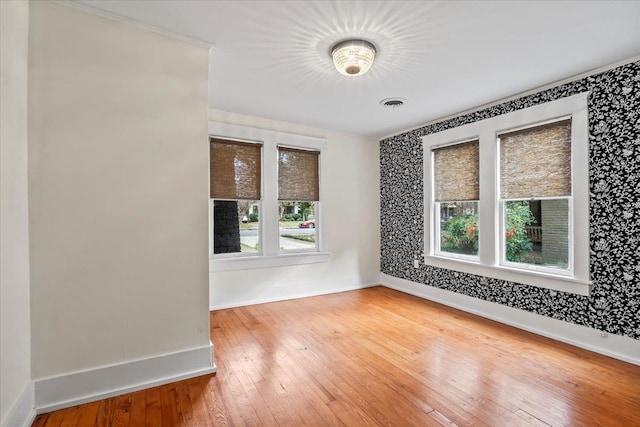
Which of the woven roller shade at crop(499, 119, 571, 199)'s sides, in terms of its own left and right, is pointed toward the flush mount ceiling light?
front

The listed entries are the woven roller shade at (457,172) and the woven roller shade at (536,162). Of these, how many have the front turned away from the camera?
0

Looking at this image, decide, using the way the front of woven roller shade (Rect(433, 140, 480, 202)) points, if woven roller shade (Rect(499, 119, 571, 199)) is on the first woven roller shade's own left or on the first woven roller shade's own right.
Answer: on the first woven roller shade's own left

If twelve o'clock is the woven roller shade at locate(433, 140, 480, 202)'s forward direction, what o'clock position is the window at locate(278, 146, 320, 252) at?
The window is roughly at 1 o'clock from the woven roller shade.

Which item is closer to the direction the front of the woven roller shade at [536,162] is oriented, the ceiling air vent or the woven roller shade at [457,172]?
the ceiling air vent

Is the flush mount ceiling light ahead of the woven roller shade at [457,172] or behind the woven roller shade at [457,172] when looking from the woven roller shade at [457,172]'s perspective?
ahead

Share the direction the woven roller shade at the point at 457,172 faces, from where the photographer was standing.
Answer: facing the viewer and to the left of the viewer

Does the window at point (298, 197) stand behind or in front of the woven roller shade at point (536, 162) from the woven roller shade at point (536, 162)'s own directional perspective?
in front

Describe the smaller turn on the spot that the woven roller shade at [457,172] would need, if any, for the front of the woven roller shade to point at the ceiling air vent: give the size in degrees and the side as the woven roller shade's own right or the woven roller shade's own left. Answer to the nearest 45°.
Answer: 0° — it already faces it

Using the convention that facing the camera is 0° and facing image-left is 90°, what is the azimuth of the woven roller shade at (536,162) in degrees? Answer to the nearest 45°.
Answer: approximately 45°

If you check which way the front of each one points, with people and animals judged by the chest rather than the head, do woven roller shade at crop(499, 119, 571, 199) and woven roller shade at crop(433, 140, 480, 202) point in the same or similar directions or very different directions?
same or similar directions

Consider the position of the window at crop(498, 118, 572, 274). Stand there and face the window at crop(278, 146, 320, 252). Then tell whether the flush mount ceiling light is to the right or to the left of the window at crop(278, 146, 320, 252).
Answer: left
